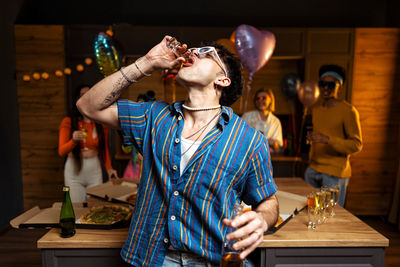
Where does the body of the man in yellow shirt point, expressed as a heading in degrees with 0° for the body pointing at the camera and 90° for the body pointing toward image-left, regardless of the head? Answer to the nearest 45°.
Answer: approximately 45°

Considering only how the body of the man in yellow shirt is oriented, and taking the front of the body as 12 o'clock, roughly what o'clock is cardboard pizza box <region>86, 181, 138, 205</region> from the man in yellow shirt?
The cardboard pizza box is roughly at 12 o'clock from the man in yellow shirt.

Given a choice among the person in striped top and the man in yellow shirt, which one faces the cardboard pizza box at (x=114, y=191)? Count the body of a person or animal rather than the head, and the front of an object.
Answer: the man in yellow shirt

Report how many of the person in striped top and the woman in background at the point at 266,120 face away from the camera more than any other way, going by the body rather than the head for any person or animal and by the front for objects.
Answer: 0

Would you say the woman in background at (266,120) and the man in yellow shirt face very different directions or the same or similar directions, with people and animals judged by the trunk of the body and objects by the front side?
same or similar directions

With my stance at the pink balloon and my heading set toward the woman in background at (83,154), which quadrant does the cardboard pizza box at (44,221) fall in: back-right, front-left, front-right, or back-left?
front-left

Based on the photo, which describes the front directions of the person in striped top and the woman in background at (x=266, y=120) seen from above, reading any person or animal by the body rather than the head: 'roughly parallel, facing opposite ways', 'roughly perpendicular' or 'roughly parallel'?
roughly parallel

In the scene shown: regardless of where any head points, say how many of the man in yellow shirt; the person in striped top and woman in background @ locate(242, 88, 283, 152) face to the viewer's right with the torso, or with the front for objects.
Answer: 0

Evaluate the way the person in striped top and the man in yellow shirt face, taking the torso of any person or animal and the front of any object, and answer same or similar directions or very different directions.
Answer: same or similar directions

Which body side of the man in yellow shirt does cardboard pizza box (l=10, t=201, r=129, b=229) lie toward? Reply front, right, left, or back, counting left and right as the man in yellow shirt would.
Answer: front

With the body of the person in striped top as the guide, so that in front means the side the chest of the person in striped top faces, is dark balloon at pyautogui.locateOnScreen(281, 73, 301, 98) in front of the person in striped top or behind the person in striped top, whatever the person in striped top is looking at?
behind

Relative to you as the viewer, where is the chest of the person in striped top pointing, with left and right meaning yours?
facing the viewer and to the left of the viewer
